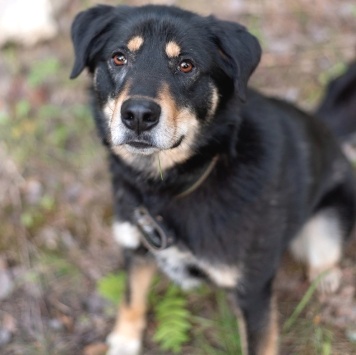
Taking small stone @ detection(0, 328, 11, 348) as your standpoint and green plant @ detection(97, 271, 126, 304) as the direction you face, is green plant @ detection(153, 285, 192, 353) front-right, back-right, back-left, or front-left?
front-right

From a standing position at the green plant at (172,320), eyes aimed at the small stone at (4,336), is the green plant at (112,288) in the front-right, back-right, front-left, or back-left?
front-right
